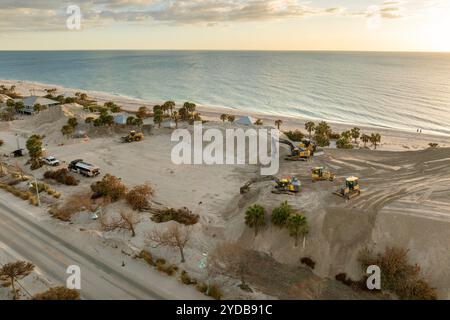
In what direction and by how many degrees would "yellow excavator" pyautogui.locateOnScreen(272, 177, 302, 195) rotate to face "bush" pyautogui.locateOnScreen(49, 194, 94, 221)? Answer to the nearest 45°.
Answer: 0° — it already faces it

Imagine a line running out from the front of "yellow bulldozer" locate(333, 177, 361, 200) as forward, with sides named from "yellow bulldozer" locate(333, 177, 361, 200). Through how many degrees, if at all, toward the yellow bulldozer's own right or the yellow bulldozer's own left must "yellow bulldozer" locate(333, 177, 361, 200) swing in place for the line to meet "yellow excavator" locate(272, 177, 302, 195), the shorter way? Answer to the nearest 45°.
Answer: approximately 45° to the yellow bulldozer's own right

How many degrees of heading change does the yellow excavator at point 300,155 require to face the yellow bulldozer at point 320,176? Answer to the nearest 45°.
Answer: approximately 90° to its left

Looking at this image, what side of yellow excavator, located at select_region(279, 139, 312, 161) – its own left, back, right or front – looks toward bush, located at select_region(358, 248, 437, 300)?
left

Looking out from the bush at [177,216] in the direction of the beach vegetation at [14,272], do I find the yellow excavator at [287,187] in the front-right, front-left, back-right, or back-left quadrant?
back-left

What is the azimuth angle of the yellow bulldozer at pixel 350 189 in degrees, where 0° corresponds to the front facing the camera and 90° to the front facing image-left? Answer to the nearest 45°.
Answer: approximately 45°

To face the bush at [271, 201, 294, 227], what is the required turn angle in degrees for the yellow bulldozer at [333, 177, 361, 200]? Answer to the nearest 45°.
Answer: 0° — it already faces it

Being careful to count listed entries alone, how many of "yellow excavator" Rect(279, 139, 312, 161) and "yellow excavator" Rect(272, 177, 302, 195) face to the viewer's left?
2

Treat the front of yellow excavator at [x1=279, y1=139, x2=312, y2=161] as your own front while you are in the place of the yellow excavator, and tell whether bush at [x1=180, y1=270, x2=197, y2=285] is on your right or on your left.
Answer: on your left

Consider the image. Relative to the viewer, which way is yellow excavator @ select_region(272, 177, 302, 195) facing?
to the viewer's left

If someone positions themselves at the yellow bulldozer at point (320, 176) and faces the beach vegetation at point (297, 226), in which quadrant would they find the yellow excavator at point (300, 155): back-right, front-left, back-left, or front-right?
back-right

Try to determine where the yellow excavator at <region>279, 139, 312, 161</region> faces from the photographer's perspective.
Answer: facing to the left of the viewer
